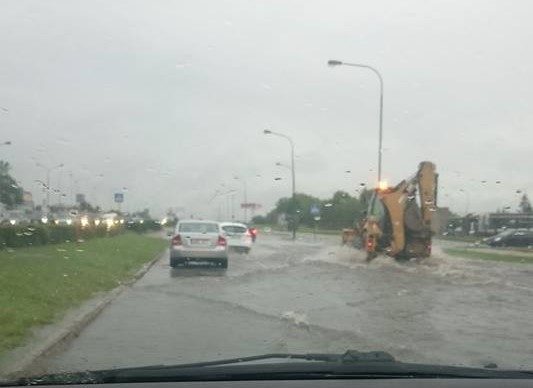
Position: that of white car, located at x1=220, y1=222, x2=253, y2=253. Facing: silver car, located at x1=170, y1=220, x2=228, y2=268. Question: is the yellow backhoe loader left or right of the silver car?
left

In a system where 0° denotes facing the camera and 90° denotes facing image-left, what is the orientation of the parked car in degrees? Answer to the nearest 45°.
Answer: approximately 90°

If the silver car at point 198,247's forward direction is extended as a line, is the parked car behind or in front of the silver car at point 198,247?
in front

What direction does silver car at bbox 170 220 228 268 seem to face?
away from the camera

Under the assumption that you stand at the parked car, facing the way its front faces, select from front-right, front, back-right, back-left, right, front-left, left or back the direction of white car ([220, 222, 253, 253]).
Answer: front-left

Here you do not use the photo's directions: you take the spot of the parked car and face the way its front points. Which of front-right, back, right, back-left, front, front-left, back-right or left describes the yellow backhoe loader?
left

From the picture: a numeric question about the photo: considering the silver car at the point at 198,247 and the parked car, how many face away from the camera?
1
